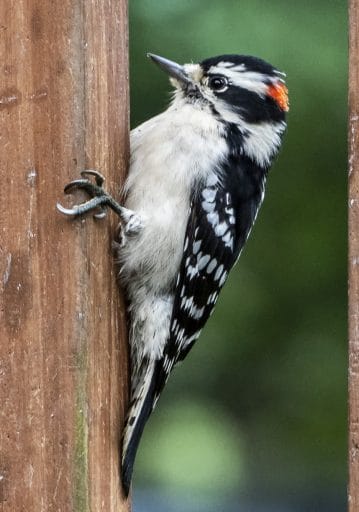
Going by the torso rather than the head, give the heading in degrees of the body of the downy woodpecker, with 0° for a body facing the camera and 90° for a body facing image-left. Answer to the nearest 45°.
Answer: approximately 90°

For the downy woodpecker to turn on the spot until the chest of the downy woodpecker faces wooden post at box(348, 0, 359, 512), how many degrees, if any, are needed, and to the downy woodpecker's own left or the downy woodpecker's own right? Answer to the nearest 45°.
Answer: approximately 135° to the downy woodpecker's own left
